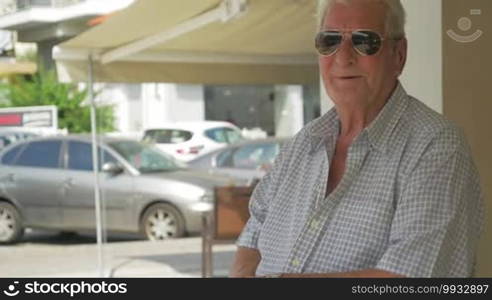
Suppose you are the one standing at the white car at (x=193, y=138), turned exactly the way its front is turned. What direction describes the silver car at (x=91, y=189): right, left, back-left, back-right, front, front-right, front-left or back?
back-right

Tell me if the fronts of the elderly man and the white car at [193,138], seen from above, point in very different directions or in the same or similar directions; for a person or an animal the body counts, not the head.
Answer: very different directions

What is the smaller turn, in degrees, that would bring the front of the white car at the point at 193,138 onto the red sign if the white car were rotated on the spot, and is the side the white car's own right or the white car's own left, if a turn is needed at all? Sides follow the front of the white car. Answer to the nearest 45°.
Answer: approximately 135° to the white car's own left

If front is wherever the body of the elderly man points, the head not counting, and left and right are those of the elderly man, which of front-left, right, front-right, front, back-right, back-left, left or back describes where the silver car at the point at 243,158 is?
back-right

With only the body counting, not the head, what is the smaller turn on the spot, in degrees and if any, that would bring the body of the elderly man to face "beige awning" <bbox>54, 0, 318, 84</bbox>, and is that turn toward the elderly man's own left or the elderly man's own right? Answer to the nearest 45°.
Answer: approximately 135° to the elderly man's own right

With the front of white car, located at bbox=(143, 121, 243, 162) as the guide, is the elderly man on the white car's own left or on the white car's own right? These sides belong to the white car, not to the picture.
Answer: on the white car's own right

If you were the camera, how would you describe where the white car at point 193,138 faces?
facing away from the viewer and to the right of the viewer

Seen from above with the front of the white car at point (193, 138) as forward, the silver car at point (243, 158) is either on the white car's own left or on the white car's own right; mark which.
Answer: on the white car's own right

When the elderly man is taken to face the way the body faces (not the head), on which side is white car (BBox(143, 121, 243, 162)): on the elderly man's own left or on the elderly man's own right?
on the elderly man's own right

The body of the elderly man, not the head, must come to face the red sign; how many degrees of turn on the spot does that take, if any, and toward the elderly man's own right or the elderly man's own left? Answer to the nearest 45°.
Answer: approximately 90° to the elderly man's own right

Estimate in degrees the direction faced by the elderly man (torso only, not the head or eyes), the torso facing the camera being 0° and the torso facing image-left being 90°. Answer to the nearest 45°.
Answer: approximately 45°
